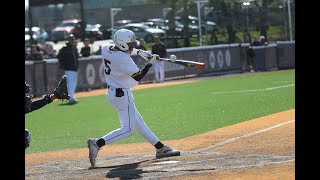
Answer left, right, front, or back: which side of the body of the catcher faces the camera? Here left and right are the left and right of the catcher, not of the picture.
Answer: right

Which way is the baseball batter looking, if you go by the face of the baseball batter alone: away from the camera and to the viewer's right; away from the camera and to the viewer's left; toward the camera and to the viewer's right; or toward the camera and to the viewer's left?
away from the camera and to the viewer's right

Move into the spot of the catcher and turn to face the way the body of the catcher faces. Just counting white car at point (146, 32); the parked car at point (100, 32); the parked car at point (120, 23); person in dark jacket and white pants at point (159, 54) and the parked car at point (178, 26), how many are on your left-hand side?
5

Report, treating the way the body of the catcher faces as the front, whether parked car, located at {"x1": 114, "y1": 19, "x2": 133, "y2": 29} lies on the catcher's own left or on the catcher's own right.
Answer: on the catcher's own left

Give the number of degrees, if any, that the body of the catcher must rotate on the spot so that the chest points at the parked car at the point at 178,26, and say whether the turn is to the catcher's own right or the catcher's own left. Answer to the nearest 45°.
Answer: approximately 90° to the catcher's own left

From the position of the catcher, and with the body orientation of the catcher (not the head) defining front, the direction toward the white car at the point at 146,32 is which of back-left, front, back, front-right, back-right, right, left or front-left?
left

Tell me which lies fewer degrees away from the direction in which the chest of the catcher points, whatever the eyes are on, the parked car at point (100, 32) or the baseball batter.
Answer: the baseball batter

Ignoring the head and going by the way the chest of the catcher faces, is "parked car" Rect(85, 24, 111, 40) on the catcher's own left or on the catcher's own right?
on the catcher's own left
